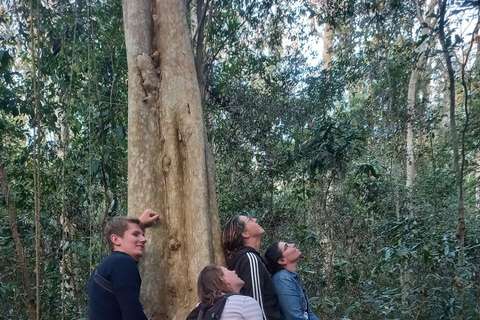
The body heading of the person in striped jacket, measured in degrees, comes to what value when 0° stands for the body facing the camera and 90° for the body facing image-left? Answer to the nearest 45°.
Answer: approximately 270°

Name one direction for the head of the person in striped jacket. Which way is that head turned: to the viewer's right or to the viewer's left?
to the viewer's right

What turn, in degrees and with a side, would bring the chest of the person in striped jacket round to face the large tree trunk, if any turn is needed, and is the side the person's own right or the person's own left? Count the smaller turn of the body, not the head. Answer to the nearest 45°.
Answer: approximately 135° to the person's own left
